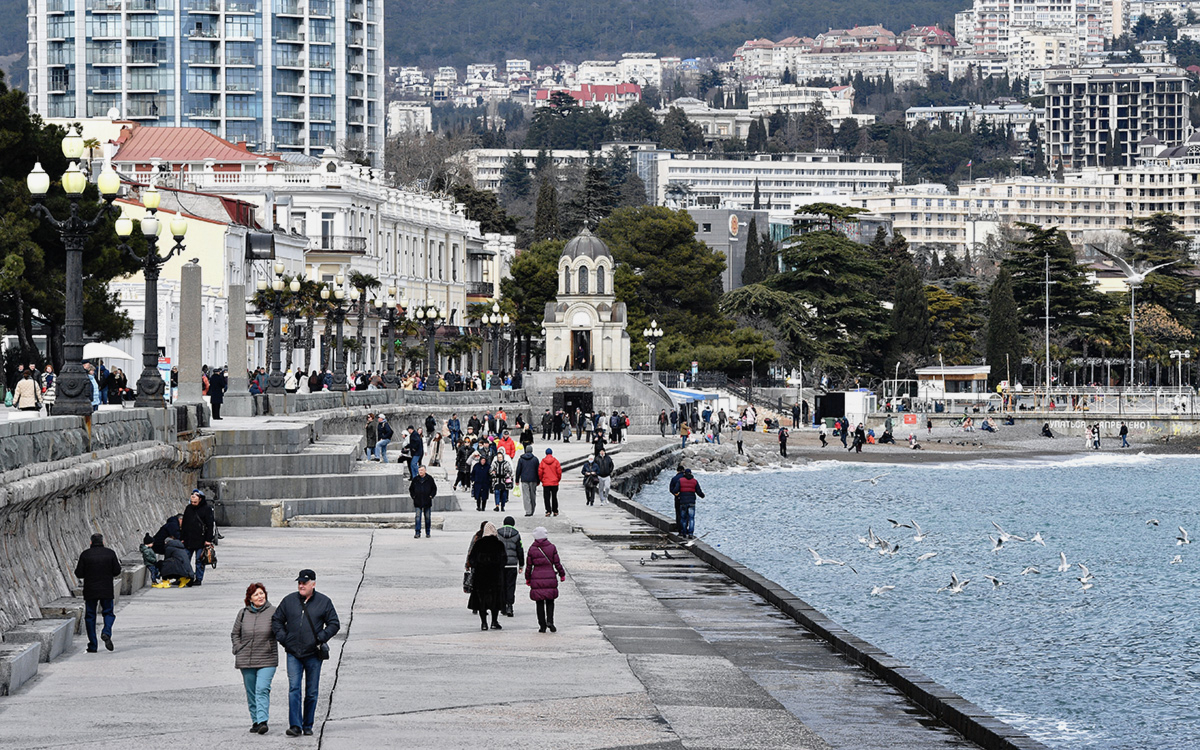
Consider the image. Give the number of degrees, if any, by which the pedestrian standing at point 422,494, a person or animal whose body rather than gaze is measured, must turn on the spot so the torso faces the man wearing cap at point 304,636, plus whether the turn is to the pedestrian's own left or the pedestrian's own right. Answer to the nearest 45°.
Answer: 0° — they already face them

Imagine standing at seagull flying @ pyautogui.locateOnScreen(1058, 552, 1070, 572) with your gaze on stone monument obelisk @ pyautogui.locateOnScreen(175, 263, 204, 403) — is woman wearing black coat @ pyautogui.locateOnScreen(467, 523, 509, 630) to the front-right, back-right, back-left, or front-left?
front-left

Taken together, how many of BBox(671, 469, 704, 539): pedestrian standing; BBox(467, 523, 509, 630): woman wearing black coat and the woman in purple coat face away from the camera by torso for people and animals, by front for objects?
3

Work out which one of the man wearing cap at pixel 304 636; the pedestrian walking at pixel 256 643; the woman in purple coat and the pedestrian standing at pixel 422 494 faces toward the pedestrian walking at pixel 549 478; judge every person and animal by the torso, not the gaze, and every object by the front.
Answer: the woman in purple coat

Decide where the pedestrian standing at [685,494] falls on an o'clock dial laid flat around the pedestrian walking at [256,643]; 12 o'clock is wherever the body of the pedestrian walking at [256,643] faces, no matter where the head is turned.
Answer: the pedestrian standing at [685,494] is roughly at 7 o'clock from the pedestrian walking at [256,643].

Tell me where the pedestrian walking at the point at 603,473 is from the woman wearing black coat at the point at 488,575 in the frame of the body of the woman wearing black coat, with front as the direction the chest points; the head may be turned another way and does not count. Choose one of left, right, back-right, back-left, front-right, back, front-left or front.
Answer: front

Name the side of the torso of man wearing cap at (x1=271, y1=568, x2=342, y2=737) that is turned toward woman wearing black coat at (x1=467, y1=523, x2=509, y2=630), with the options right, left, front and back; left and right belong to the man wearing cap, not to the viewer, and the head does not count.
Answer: back

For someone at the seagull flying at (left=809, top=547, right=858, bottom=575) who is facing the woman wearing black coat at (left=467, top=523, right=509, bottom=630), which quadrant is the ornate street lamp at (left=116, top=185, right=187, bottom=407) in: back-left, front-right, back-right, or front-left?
front-right

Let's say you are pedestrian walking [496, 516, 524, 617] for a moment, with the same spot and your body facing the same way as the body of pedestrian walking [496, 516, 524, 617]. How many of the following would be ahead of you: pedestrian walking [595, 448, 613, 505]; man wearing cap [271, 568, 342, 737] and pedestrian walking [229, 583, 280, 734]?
1

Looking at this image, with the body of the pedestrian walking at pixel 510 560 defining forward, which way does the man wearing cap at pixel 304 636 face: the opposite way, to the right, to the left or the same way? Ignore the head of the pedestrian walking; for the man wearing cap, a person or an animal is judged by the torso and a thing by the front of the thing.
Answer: the opposite way

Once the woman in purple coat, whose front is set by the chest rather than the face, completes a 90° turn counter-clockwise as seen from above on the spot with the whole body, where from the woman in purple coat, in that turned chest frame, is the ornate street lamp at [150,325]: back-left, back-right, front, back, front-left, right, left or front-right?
front-right

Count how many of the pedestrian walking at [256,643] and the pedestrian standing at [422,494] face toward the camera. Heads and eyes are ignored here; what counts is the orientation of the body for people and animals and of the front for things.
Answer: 2

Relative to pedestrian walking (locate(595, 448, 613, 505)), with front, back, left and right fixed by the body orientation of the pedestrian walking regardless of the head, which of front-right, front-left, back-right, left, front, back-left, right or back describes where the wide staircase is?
front-right

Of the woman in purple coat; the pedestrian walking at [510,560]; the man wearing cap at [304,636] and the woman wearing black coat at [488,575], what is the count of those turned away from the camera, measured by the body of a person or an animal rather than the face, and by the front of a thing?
3

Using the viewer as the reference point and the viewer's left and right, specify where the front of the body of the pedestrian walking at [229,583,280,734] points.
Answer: facing the viewer

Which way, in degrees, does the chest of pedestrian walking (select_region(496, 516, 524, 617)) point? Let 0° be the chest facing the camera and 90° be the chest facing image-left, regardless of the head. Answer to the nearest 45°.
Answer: approximately 180°

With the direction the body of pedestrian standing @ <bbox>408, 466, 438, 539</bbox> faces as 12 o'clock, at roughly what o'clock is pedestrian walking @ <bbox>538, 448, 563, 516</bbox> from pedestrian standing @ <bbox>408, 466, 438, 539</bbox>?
pedestrian walking @ <bbox>538, 448, 563, 516</bbox> is roughly at 7 o'clock from pedestrian standing @ <bbox>408, 466, 438, 539</bbox>.
